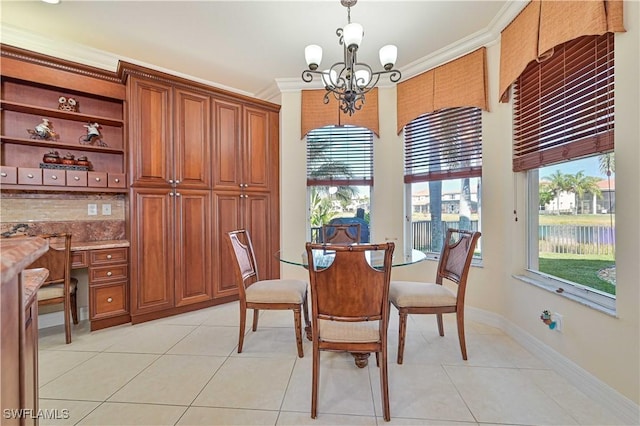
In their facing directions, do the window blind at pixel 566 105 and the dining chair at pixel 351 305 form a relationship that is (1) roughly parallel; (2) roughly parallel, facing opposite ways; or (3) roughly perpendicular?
roughly perpendicular

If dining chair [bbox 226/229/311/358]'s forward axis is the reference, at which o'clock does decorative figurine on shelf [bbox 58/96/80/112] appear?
The decorative figurine on shelf is roughly at 7 o'clock from the dining chair.

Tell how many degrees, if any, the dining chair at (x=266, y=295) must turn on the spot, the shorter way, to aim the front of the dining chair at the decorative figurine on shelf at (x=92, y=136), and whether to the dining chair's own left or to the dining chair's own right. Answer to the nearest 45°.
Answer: approximately 135° to the dining chair's own left

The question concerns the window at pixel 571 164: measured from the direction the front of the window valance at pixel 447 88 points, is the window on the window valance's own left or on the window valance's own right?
on the window valance's own left

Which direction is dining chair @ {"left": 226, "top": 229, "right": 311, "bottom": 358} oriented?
to the viewer's right

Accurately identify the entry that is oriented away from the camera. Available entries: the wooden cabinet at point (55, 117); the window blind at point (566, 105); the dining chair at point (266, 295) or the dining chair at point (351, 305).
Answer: the dining chair at point (351, 305)

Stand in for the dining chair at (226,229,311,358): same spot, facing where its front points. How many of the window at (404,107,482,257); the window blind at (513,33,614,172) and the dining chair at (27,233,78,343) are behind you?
1

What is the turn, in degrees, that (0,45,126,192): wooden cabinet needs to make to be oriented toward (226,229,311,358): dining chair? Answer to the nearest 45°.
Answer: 0° — it already faces it

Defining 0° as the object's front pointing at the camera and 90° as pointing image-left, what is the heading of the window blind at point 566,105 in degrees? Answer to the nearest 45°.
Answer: approximately 45°

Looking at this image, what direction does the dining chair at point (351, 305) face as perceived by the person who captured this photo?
facing away from the viewer

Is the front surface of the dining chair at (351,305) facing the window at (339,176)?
yes

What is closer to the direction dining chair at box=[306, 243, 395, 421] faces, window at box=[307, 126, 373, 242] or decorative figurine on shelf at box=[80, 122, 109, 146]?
the window

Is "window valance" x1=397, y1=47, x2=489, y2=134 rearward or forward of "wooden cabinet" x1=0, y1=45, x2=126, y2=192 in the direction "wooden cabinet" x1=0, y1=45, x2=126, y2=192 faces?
forward

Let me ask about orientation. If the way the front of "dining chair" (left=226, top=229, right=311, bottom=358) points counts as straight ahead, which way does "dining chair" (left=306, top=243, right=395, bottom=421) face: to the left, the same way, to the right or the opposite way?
to the left

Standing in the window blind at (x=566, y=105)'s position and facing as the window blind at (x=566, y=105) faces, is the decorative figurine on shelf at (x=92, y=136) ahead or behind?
ahead
